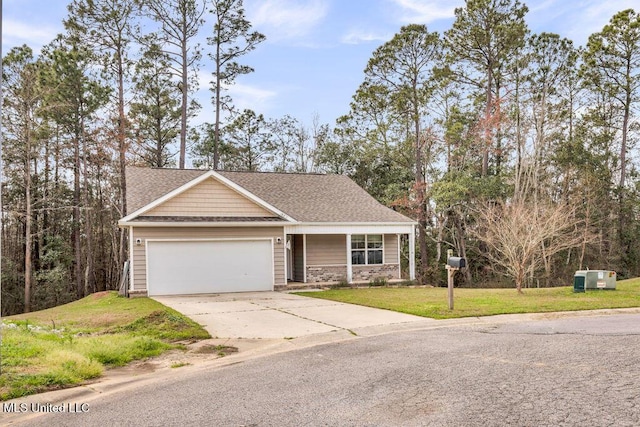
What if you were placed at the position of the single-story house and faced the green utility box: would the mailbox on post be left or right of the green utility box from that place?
right

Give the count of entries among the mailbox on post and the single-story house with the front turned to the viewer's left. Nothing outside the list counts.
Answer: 0

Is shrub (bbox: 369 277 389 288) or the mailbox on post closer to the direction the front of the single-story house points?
the mailbox on post

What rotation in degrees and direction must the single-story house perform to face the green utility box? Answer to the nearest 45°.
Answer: approximately 45° to its left

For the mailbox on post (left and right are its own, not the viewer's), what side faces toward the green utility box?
left

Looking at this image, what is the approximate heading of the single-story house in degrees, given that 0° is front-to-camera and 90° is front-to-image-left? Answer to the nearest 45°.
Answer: approximately 0°
